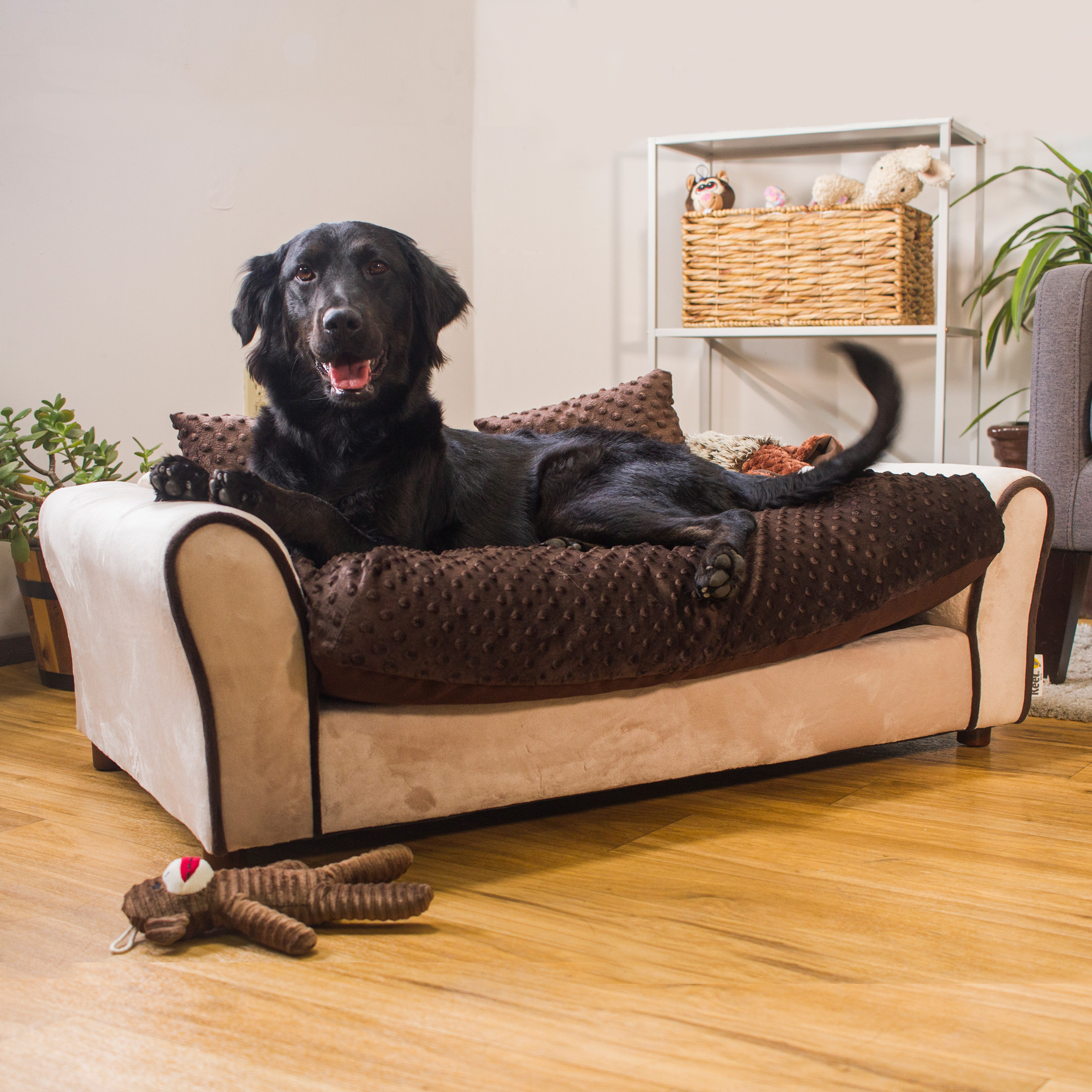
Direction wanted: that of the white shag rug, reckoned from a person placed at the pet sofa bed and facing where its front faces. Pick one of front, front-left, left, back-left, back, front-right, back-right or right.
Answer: left

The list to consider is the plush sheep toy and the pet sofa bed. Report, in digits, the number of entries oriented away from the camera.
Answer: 0

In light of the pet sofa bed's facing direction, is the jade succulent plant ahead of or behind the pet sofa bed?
behind

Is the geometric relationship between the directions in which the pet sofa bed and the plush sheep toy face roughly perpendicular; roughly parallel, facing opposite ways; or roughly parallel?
roughly perpendicular

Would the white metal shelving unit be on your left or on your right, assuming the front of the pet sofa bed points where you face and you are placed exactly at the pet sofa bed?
on your left
